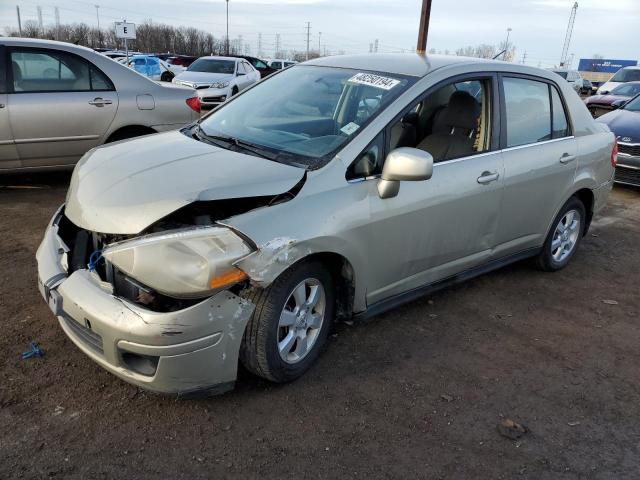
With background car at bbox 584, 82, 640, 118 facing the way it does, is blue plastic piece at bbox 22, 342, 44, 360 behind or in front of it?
in front

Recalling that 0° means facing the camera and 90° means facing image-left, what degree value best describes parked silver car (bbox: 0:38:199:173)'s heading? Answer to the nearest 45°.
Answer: approximately 90°

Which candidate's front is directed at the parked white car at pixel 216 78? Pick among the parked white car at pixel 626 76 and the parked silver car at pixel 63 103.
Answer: the parked white car at pixel 626 76

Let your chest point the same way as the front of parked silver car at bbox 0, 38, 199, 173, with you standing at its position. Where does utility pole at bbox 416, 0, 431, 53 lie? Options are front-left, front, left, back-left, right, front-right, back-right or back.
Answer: back-right

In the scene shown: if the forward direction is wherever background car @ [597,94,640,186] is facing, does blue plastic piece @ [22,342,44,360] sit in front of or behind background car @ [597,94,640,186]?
in front

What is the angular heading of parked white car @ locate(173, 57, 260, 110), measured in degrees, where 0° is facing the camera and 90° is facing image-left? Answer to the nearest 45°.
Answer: approximately 45°

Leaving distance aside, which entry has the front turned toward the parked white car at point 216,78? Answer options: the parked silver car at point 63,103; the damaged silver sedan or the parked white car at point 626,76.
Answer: the parked white car at point 626,76

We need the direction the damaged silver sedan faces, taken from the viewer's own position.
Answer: facing the viewer and to the left of the viewer

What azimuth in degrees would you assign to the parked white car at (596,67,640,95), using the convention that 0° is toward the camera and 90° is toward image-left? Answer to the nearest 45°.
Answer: approximately 45°

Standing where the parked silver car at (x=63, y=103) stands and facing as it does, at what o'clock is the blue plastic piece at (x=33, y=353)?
The blue plastic piece is roughly at 9 o'clock from the parked silver car.

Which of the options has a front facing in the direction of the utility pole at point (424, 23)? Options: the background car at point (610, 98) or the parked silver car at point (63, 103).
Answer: the background car

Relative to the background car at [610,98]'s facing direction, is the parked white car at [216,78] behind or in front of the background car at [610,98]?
in front

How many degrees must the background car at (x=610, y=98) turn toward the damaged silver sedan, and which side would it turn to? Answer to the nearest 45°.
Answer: approximately 45° to its left
